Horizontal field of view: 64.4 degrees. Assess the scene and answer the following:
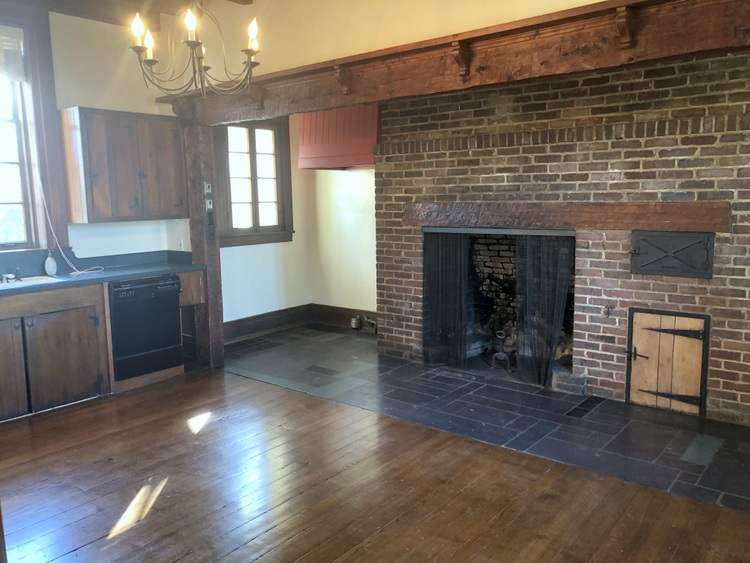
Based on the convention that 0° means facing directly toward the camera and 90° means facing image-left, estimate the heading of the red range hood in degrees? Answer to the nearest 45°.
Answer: approximately 45°

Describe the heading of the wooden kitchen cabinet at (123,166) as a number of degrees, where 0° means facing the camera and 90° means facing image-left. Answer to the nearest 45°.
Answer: approximately 315°

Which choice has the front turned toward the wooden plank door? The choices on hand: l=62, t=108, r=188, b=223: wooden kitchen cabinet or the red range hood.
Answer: the wooden kitchen cabinet

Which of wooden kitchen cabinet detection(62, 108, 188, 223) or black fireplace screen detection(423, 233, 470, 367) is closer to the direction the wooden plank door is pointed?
the wooden kitchen cabinet

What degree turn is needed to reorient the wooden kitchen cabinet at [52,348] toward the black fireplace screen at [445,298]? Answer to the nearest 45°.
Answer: approximately 45° to its left

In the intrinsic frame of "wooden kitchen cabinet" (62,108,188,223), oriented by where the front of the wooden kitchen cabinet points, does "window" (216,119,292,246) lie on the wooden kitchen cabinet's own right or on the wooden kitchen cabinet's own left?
on the wooden kitchen cabinet's own left

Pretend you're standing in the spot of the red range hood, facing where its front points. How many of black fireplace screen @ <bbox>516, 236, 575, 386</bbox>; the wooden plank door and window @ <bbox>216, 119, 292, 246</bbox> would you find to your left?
2

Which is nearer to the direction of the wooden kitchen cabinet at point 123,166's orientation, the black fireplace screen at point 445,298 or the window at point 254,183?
the black fireplace screen

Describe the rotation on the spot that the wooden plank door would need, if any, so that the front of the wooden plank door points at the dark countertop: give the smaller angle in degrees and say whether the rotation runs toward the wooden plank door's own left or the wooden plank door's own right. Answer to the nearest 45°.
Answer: approximately 45° to the wooden plank door's own right

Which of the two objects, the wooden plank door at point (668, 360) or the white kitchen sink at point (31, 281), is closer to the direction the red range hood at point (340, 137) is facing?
the white kitchen sink
